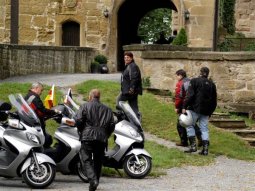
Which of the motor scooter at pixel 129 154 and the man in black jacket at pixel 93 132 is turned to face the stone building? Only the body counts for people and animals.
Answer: the man in black jacket

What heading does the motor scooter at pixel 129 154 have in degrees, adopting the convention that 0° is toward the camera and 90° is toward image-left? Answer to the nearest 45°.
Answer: approximately 270°

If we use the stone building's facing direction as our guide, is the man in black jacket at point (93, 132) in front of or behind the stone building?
in front

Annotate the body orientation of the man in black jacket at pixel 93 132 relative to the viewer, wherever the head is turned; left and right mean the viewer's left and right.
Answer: facing away from the viewer

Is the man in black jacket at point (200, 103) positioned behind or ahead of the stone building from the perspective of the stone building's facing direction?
ahead

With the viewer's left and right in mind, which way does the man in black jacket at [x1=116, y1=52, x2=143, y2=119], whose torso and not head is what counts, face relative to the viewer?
facing to the left of the viewer

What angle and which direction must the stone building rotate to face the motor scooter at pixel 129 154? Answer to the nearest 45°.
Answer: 0° — it already faces it
